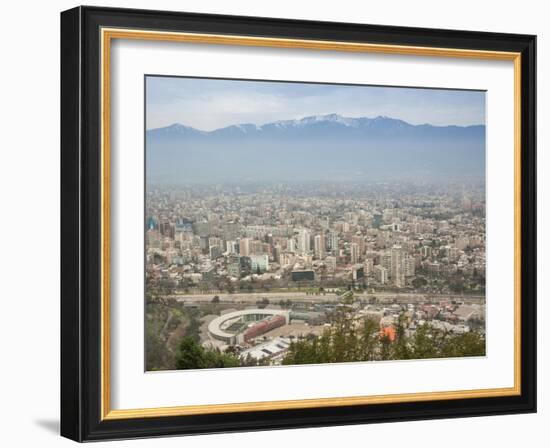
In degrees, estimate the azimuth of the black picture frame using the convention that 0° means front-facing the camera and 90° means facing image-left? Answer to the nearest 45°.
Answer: approximately 315°
